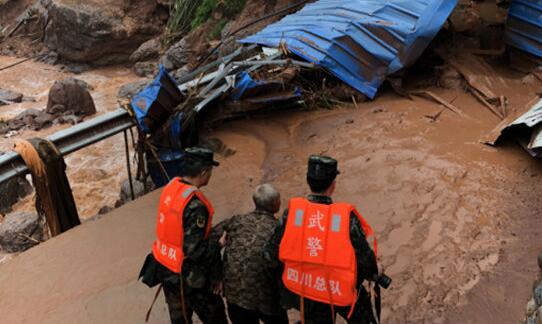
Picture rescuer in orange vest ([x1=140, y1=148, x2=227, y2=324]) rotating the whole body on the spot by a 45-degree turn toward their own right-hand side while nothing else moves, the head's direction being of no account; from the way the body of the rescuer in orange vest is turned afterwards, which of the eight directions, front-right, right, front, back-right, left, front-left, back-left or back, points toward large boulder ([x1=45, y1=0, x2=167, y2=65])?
left

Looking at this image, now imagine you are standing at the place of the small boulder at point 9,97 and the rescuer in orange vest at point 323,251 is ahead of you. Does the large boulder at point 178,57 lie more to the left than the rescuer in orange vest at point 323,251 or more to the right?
left

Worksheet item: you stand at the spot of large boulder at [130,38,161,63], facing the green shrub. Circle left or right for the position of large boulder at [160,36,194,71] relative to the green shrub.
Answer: right

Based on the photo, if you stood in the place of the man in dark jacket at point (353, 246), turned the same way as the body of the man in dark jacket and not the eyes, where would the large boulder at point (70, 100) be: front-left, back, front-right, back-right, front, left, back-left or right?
front-left

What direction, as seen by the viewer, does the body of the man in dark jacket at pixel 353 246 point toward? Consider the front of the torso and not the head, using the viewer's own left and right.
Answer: facing away from the viewer

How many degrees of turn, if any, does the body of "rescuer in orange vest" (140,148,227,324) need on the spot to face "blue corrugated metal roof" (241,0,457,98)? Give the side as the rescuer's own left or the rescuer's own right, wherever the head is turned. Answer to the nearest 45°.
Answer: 0° — they already face it

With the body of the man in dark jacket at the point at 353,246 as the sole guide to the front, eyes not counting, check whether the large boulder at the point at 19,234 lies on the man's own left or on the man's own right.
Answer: on the man's own left

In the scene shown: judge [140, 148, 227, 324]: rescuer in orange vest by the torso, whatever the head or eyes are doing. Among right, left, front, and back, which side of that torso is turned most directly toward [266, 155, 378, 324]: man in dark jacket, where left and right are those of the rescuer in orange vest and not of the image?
right

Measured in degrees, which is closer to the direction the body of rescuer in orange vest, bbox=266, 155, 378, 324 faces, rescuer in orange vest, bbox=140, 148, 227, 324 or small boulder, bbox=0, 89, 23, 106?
the small boulder

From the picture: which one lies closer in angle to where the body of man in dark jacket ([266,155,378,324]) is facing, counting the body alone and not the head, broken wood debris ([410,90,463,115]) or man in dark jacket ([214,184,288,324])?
the broken wood debris

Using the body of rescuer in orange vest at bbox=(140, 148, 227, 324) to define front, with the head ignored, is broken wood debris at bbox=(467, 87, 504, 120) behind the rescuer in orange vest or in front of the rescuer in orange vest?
in front

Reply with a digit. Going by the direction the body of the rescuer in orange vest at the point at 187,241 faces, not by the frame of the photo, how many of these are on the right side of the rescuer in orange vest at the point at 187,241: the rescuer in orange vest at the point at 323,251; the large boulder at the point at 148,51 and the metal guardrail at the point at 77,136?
1

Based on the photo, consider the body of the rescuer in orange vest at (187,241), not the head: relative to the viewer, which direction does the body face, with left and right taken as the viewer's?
facing away from the viewer and to the right of the viewer

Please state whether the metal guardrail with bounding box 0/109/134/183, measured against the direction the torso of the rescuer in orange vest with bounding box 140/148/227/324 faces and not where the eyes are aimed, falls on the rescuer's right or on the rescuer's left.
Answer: on the rescuer's left

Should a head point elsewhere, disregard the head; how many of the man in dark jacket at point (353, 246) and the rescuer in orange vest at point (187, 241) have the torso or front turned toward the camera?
0
